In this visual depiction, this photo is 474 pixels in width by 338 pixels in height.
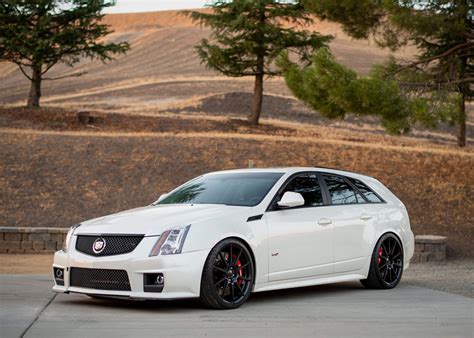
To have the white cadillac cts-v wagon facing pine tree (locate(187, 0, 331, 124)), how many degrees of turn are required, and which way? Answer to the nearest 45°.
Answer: approximately 135° to its right

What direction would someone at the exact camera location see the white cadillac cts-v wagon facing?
facing the viewer and to the left of the viewer

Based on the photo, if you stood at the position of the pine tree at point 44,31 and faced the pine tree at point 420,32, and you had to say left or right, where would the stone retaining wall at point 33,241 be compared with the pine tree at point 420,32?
right

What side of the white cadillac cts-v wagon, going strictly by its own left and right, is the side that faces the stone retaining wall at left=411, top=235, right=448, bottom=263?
back

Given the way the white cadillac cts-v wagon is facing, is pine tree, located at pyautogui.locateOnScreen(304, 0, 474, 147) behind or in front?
behind

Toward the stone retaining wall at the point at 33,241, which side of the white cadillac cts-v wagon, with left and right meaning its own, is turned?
right

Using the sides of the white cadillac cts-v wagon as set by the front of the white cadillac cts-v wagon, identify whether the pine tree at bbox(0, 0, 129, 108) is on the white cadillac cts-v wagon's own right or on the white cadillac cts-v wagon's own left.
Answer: on the white cadillac cts-v wagon's own right
